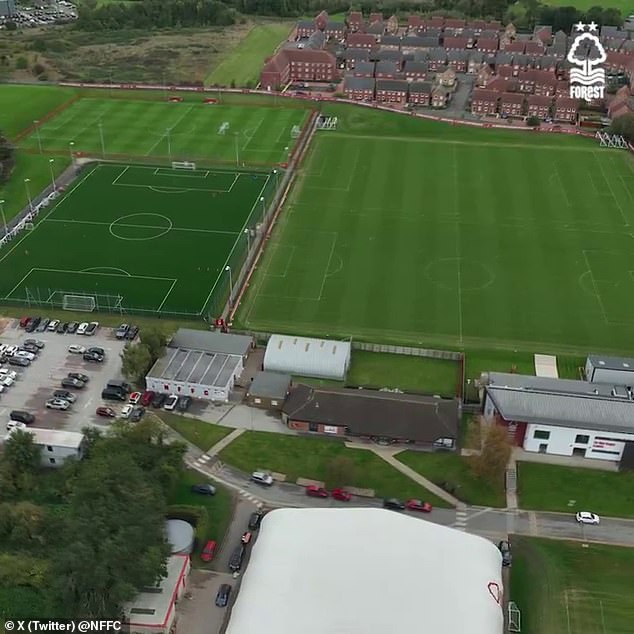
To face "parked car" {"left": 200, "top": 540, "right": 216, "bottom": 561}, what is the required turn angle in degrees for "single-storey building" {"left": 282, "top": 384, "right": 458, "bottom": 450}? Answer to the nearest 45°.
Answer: approximately 45° to its right

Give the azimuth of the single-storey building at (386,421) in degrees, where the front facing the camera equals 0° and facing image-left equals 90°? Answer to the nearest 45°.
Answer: approximately 0°

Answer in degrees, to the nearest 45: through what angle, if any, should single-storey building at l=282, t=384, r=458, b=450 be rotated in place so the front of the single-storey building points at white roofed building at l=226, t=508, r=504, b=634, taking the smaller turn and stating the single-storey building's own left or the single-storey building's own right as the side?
0° — it already faces it

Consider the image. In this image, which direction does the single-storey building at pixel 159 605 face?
to the viewer's right

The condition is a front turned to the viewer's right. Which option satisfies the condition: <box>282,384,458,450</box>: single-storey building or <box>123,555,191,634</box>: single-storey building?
<box>123,555,191,634</box>: single-storey building

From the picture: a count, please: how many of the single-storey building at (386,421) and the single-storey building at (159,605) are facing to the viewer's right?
1

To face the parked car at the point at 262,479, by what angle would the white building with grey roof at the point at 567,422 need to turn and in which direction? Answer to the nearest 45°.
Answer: approximately 45° to its right

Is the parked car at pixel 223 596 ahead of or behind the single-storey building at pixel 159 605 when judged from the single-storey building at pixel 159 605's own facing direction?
ahead

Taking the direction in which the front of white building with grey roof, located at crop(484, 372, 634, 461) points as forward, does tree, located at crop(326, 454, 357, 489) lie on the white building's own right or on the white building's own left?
on the white building's own right

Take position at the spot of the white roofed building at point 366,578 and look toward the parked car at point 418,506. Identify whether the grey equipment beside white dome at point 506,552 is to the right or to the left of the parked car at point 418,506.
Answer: right

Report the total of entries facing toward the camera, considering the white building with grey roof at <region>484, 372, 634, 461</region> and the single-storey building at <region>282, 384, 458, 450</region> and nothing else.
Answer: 2

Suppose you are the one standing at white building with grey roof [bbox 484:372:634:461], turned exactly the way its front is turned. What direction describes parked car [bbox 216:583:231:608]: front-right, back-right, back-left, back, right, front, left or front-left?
front-right
